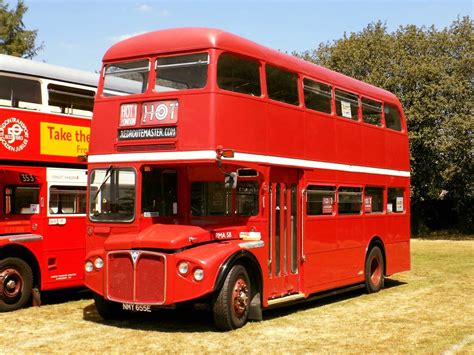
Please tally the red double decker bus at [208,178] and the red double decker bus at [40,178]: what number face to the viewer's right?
0

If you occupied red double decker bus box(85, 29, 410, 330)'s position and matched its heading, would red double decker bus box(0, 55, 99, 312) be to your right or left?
on your right

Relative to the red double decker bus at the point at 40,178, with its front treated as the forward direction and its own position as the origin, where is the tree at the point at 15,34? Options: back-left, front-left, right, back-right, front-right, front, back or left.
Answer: back-right

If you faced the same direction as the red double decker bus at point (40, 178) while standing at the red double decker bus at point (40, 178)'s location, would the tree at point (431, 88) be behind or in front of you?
behind

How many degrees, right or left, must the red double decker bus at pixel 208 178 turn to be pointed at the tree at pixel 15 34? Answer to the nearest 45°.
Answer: approximately 90° to its right

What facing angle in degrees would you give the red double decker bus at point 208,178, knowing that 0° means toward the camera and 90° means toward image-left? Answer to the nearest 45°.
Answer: approximately 45°

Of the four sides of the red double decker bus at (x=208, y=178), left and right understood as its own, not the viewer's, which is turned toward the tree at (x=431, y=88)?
back

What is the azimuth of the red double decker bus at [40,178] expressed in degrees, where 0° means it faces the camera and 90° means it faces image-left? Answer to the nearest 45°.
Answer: approximately 45°
